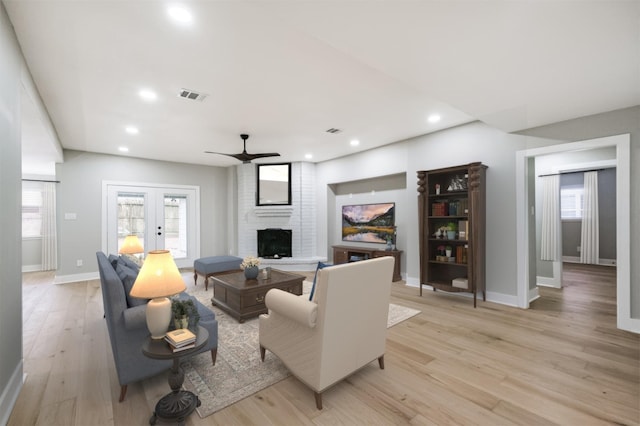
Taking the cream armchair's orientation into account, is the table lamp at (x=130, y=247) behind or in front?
in front

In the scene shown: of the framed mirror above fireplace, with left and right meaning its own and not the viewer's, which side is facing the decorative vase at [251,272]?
front

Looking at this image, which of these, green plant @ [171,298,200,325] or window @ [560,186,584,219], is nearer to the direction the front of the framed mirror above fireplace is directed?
the green plant

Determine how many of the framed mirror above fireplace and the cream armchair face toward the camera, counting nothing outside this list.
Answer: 1

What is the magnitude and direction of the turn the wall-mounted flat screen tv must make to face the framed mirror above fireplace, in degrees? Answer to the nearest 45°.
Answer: approximately 45° to its right

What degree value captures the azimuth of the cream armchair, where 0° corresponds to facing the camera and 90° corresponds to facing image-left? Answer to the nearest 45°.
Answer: approximately 135°

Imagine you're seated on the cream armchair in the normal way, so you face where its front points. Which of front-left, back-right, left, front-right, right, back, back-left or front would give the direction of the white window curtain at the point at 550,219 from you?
right

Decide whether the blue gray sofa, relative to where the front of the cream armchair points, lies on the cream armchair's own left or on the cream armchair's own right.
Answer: on the cream armchair's own left

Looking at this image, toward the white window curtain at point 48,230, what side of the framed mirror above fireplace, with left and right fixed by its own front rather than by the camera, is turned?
right
